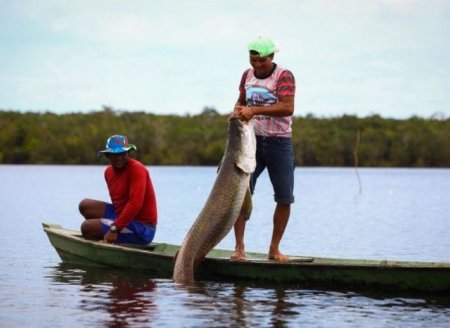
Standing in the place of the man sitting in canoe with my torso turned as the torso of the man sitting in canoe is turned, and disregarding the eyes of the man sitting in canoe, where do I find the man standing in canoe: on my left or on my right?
on my left

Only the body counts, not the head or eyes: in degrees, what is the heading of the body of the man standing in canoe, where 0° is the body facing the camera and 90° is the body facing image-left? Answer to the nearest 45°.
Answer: approximately 45°
